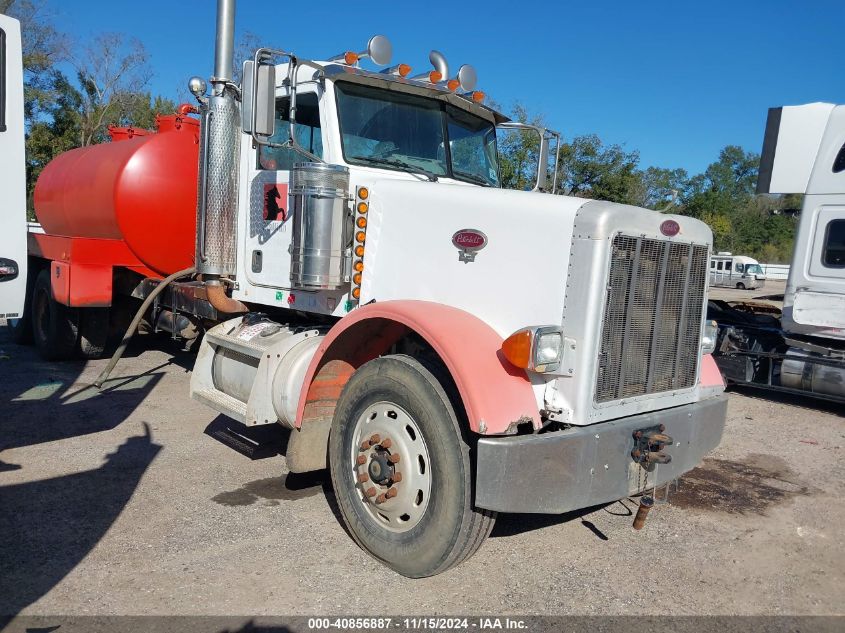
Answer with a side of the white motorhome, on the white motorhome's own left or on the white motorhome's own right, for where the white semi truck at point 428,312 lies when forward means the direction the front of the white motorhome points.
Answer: on the white motorhome's own right

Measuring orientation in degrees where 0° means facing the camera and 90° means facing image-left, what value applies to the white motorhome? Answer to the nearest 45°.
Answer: approximately 315°

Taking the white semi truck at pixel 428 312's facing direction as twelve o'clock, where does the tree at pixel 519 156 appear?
The tree is roughly at 8 o'clock from the white semi truck.

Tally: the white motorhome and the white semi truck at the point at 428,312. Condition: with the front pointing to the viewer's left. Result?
0

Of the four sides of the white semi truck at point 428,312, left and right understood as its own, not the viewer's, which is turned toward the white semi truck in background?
left

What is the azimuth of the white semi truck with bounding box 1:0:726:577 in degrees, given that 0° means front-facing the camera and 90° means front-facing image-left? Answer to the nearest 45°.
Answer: approximately 315°

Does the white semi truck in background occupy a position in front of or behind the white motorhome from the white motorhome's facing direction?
in front
